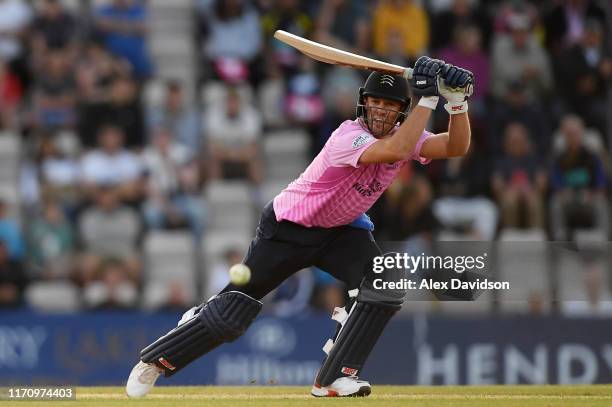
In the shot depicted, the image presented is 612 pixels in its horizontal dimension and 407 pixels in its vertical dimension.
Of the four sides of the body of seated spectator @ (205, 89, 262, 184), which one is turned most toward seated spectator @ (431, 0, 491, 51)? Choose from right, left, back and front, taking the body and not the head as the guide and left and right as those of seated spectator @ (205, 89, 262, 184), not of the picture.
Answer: left

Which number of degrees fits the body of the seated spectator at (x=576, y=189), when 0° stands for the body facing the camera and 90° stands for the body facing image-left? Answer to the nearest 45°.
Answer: approximately 0°

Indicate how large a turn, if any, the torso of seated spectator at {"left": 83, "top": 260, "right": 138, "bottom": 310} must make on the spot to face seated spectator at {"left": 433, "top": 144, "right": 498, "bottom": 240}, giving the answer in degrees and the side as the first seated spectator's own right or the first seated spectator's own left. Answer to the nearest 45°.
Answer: approximately 90° to the first seated spectator's own left

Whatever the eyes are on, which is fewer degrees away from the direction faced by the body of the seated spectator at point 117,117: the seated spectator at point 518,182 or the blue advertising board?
the blue advertising board
